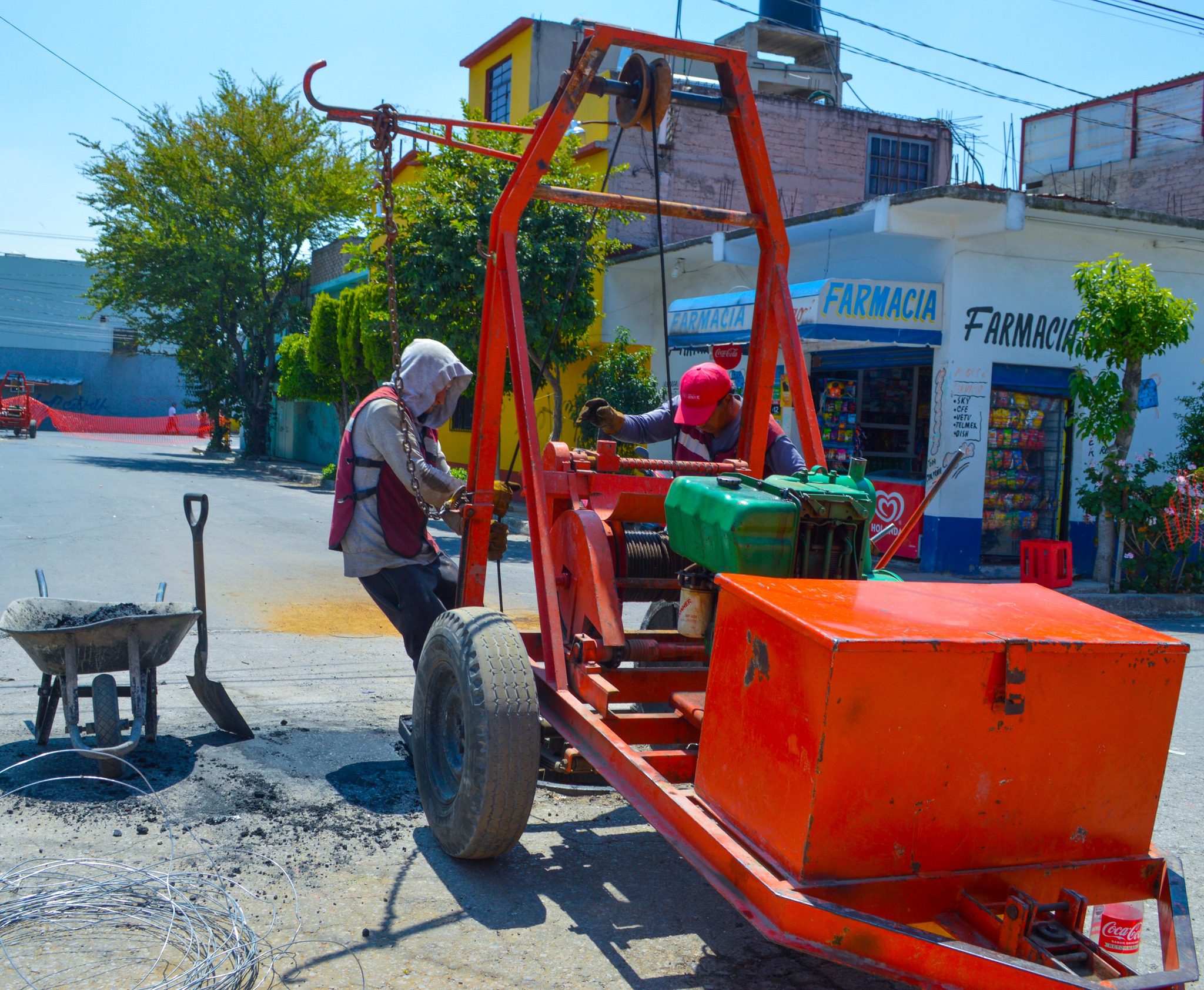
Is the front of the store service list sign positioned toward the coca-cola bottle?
yes

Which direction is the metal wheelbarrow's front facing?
toward the camera

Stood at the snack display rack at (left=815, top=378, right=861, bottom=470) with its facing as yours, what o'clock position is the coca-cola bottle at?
The coca-cola bottle is roughly at 12 o'clock from the snack display rack.

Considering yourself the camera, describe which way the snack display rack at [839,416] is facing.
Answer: facing the viewer

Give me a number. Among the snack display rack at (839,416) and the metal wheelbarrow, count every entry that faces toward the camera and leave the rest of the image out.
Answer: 2

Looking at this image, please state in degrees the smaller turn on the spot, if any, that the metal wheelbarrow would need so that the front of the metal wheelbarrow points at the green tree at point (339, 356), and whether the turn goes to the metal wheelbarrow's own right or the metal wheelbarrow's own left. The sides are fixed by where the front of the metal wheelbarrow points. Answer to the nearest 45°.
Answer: approximately 180°

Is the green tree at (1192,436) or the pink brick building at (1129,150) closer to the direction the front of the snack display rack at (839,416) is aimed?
the green tree

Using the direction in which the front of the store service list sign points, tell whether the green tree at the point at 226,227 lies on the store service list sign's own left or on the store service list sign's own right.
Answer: on the store service list sign's own right

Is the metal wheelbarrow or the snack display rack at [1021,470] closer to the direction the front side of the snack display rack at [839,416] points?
the metal wheelbarrow

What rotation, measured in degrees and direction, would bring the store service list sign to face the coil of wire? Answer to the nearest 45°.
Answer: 0° — it already faces it

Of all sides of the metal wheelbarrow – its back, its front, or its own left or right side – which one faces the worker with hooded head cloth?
left

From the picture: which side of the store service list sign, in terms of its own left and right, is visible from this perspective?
front

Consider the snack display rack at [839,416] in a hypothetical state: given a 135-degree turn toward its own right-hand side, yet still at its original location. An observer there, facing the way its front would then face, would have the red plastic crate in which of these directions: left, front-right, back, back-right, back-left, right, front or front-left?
back

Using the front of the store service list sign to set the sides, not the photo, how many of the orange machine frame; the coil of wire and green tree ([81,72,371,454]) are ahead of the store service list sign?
2

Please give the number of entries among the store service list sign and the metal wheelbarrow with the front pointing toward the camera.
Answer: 2
